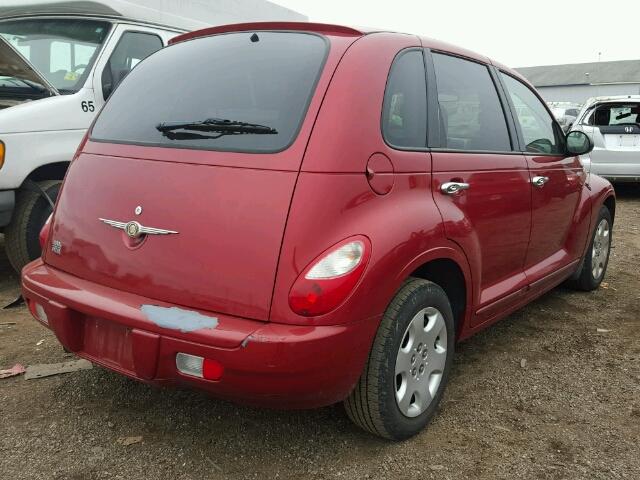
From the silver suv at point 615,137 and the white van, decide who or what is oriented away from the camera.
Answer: the silver suv

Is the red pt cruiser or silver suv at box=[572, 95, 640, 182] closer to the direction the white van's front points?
the red pt cruiser

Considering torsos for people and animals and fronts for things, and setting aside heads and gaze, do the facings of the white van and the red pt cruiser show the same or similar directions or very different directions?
very different directions

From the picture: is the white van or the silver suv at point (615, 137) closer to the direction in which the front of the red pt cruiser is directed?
the silver suv

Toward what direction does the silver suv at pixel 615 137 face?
away from the camera

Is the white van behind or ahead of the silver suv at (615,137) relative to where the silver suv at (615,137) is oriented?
behind

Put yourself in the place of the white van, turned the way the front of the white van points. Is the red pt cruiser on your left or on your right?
on your left

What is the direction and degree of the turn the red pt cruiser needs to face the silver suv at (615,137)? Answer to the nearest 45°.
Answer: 0° — it already faces it

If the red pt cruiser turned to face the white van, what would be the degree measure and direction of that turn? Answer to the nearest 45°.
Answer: approximately 90° to its left

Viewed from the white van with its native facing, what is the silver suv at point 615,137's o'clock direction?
The silver suv is roughly at 7 o'clock from the white van.

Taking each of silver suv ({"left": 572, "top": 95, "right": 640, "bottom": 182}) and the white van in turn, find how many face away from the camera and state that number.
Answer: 1

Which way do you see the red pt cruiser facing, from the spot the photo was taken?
facing away from the viewer and to the right of the viewer
